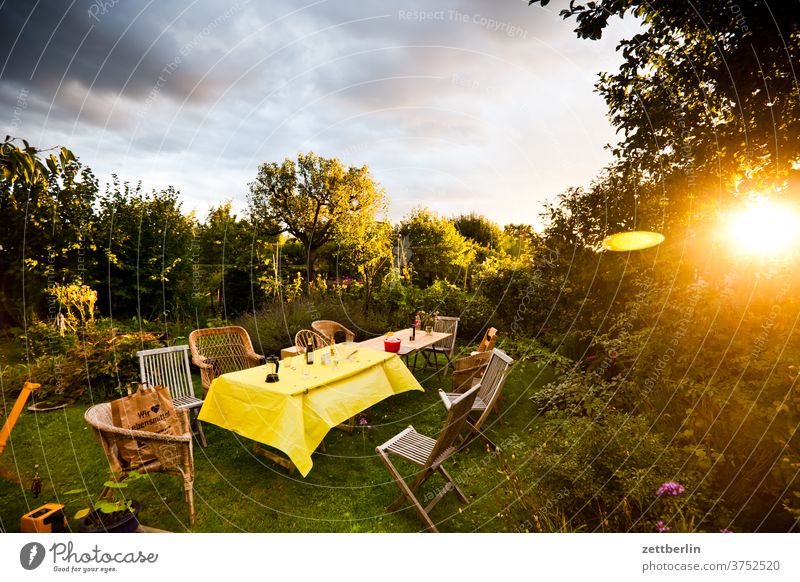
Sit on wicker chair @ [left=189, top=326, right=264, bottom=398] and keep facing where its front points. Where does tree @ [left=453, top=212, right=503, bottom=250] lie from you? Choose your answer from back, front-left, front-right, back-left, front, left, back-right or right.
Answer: left

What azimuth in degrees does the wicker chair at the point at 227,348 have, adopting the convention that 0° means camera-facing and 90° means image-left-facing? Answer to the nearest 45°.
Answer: approximately 315°

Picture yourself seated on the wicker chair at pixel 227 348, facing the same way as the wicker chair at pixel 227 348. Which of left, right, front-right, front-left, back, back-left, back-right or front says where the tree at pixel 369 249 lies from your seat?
left

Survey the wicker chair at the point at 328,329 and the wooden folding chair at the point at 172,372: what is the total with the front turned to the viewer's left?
0

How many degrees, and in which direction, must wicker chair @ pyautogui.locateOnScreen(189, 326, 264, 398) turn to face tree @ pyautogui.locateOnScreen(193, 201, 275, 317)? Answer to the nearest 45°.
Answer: approximately 135° to its left

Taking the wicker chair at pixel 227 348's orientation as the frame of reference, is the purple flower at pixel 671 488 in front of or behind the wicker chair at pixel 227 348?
in front

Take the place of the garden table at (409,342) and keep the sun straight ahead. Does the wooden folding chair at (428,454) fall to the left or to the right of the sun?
right

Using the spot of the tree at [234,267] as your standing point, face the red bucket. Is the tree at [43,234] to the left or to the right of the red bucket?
right

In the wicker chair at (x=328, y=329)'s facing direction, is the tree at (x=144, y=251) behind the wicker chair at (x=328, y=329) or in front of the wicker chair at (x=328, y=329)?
behind

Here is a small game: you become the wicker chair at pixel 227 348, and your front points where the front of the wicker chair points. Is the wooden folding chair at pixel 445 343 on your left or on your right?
on your left

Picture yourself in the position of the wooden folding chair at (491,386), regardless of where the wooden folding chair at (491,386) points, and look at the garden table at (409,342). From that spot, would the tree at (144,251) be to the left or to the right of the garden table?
left
